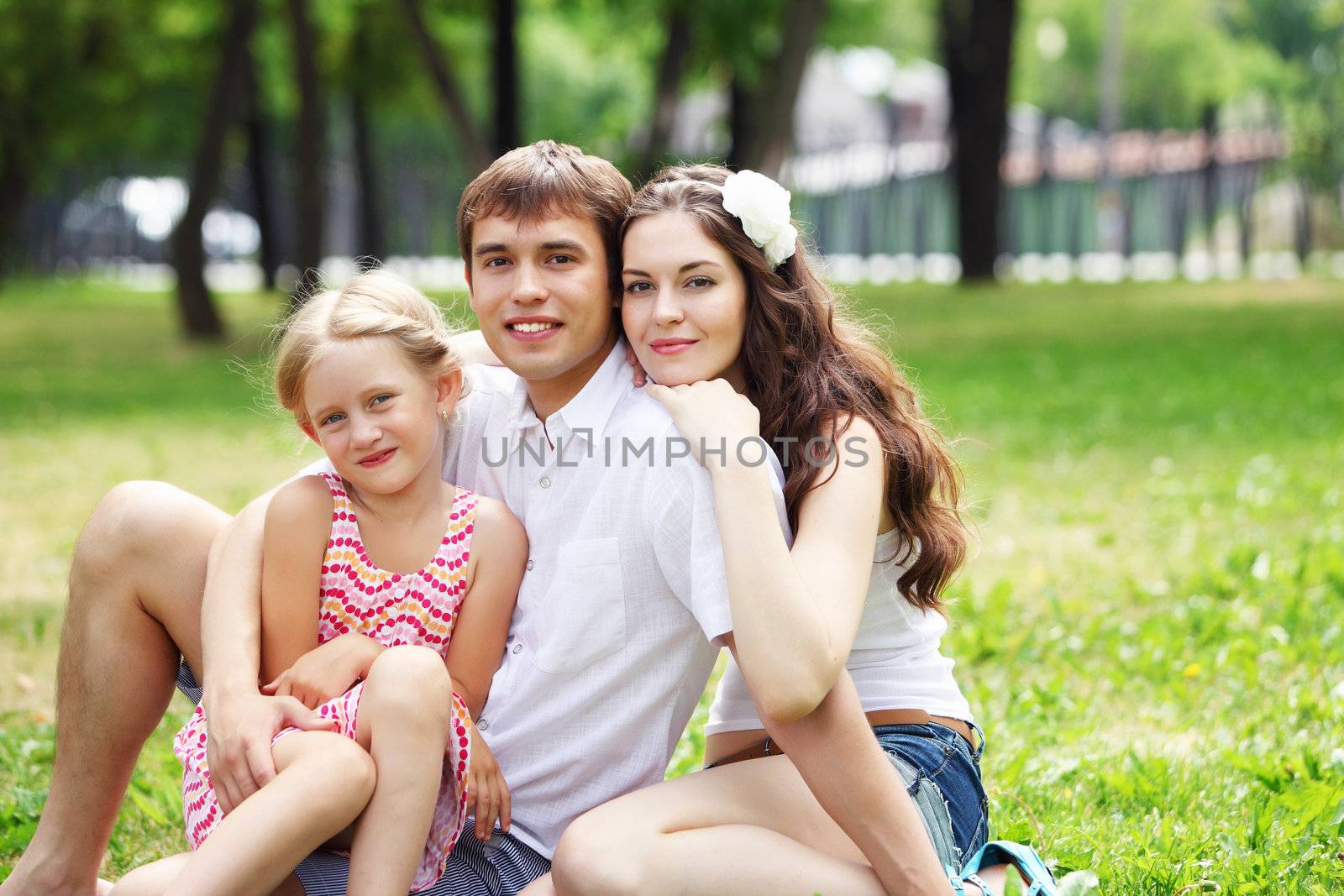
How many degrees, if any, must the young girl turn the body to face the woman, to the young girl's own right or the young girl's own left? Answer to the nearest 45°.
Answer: approximately 90° to the young girl's own left

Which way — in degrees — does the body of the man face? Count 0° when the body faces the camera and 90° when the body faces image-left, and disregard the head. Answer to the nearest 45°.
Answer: approximately 45°

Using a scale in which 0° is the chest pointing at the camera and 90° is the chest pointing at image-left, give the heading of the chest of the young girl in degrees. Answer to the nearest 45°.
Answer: approximately 0°
